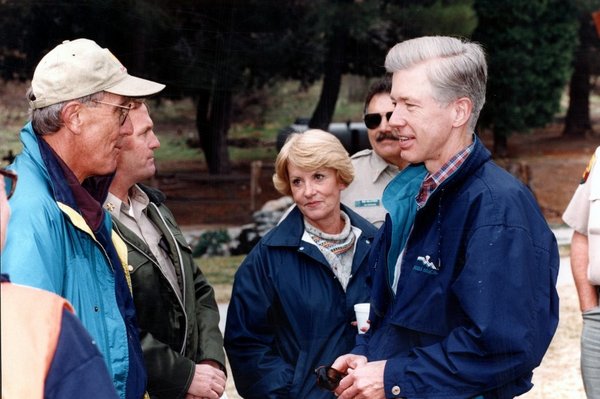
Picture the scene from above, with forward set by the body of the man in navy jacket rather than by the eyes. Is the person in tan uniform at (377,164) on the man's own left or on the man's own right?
on the man's own right

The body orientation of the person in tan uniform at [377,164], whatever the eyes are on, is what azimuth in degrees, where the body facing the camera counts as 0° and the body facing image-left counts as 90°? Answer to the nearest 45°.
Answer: approximately 0°

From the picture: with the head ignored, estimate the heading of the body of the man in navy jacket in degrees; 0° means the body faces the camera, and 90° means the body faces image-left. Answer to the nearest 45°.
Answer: approximately 45°

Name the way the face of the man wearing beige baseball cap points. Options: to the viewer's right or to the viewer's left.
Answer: to the viewer's right

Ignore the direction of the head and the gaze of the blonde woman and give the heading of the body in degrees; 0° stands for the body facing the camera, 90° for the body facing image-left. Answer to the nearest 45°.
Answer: approximately 315°

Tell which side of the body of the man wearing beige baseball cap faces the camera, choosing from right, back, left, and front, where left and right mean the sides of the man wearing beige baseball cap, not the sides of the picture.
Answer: right
